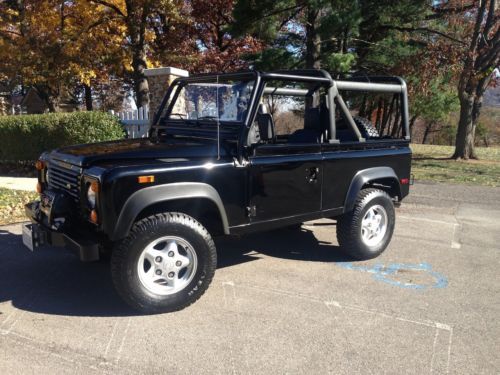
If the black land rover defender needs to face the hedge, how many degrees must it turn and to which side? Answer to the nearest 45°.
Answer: approximately 90° to its right

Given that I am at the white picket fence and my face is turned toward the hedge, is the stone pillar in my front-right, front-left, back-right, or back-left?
back-left

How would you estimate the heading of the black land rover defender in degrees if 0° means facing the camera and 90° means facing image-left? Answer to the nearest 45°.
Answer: approximately 45°

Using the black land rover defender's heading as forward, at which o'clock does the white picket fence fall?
The white picket fence is roughly at 4 o'clock from the black land rover defender.

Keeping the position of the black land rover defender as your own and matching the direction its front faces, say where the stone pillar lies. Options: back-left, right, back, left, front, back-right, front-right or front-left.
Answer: back-right
